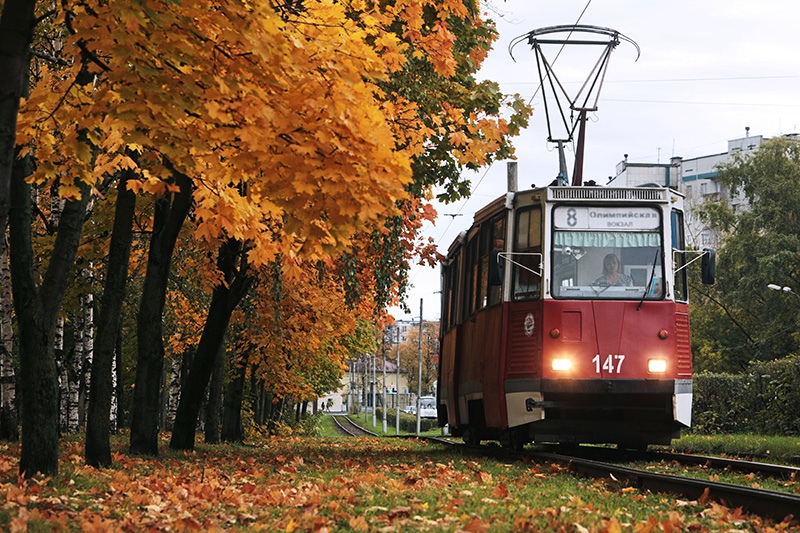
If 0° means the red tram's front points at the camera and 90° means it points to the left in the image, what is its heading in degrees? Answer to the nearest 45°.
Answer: approximately 0°
